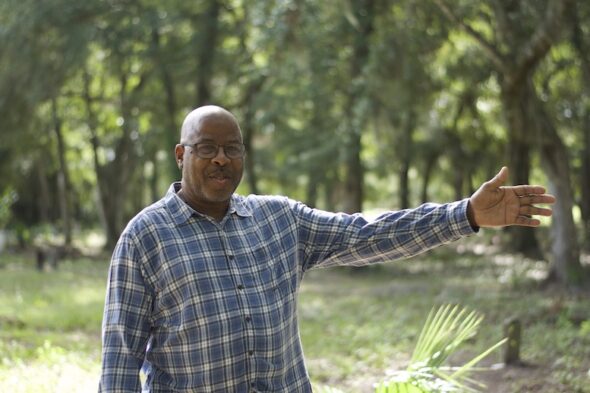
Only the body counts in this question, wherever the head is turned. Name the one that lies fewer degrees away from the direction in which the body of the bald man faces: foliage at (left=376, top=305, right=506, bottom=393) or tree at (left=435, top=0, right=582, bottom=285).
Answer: the foliage

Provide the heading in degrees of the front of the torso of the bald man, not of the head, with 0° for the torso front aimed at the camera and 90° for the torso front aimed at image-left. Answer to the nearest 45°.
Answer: approximately 315°

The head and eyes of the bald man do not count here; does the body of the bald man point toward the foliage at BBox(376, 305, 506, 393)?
no

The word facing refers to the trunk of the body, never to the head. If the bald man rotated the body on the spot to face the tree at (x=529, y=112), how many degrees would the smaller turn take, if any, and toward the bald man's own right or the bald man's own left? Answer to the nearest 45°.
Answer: approximately 135° to the bald man's own left

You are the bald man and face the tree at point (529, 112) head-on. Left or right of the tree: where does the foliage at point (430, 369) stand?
right
